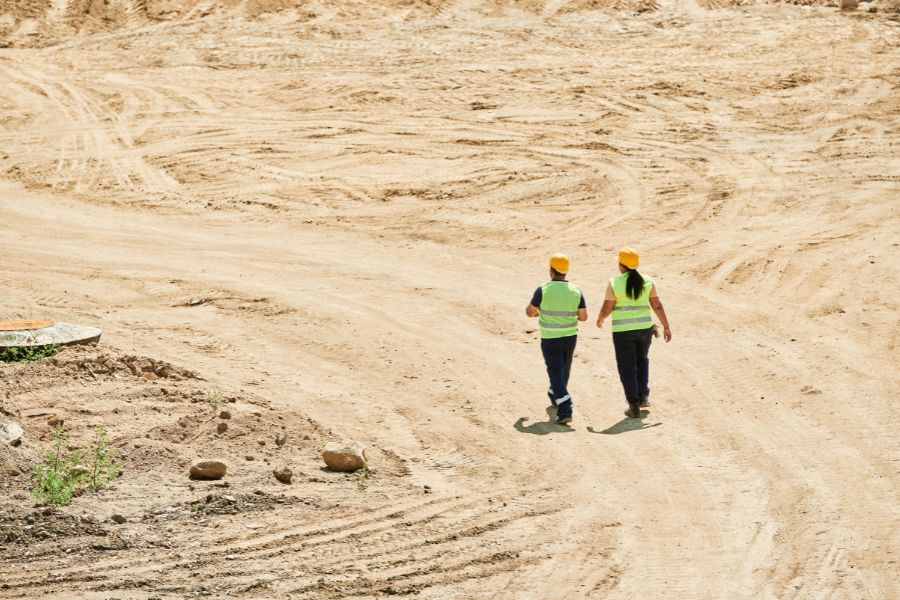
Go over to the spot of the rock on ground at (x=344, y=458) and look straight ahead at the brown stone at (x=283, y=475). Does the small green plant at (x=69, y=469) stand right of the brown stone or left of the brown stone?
right

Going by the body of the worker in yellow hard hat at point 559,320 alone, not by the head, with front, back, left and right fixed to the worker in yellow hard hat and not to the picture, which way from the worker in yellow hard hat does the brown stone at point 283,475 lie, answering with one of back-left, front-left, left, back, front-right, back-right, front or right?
back-left

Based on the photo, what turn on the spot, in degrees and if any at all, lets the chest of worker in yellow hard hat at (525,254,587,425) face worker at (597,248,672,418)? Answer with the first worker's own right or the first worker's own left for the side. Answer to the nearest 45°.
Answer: approximately 90° to the first worker's own right

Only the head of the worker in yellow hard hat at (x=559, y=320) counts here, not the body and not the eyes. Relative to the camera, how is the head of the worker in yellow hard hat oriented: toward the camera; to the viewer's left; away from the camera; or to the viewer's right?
away from the camera

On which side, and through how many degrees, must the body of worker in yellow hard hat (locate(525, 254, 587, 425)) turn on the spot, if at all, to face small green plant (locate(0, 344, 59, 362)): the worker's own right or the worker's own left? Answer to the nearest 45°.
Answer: approximately 90° to the worker's own left

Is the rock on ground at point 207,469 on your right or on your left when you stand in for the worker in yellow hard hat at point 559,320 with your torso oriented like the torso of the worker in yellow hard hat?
on your left

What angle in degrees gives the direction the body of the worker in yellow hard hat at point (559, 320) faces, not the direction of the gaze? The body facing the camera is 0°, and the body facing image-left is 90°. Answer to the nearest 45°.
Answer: approximately 180°
